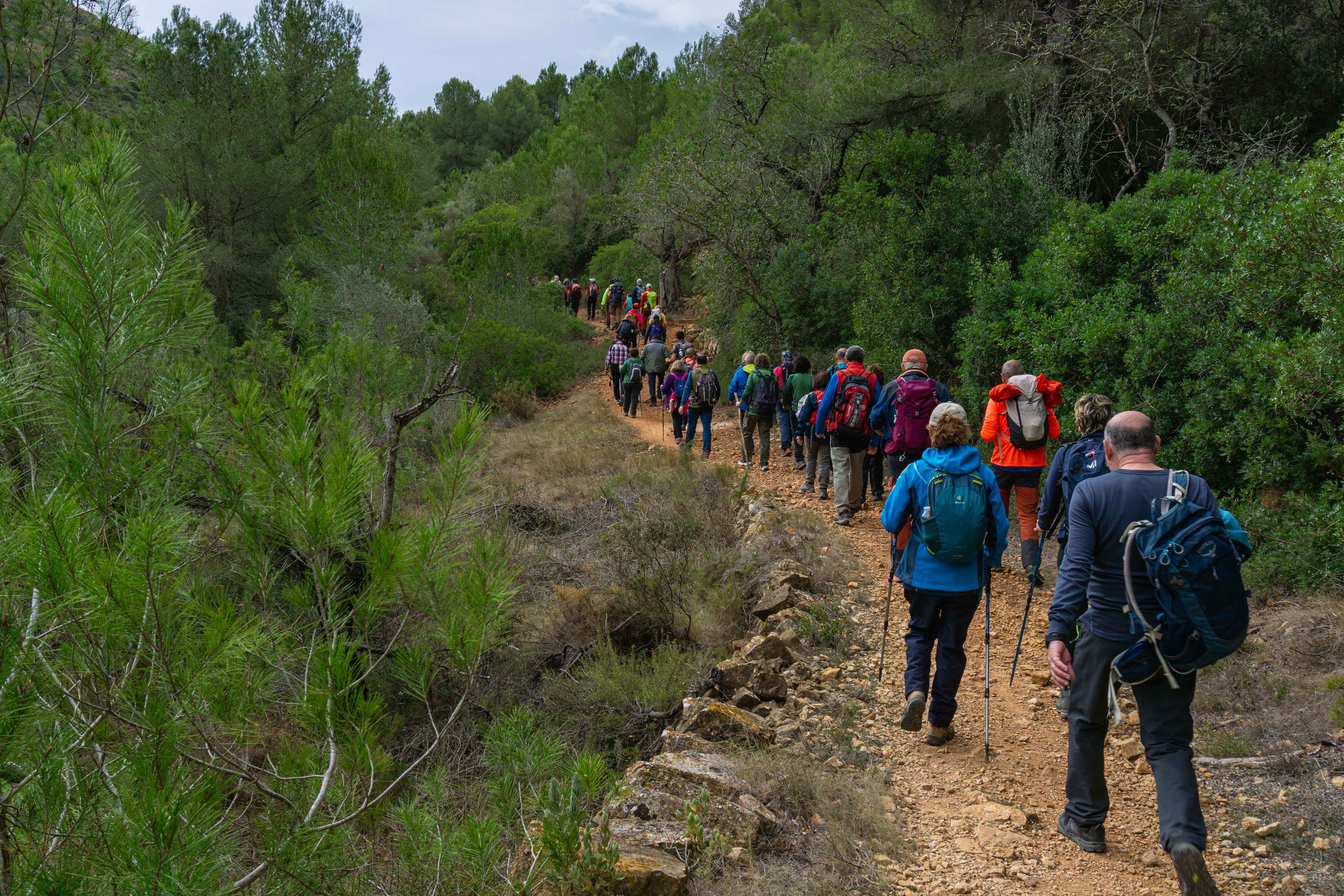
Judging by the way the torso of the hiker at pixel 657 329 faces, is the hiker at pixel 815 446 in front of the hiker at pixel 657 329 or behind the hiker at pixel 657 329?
behind

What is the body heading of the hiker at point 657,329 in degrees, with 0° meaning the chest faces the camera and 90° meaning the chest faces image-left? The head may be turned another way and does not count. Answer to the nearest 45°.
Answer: approximately 180°

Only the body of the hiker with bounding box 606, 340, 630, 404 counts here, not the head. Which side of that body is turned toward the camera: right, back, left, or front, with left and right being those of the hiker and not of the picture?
back

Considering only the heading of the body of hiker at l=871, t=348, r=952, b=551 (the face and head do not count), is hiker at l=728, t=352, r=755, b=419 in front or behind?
in front

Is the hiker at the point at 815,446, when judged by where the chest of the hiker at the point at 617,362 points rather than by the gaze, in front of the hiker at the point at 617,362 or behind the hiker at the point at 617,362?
behind

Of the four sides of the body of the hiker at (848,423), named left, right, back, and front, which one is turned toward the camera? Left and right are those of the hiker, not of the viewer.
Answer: back

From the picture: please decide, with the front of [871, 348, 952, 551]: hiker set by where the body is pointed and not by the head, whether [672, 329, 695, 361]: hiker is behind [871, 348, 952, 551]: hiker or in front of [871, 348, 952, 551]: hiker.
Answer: in front

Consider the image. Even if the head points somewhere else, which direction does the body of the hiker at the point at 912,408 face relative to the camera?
away from the camera

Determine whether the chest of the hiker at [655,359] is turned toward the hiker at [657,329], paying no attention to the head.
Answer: yes

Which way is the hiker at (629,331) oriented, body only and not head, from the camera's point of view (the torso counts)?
away from the camera

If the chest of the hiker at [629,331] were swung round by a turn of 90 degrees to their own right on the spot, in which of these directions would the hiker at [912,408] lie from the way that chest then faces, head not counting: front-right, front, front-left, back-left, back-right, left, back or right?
right

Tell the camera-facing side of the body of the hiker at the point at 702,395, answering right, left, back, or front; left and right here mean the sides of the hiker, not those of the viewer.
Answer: back
